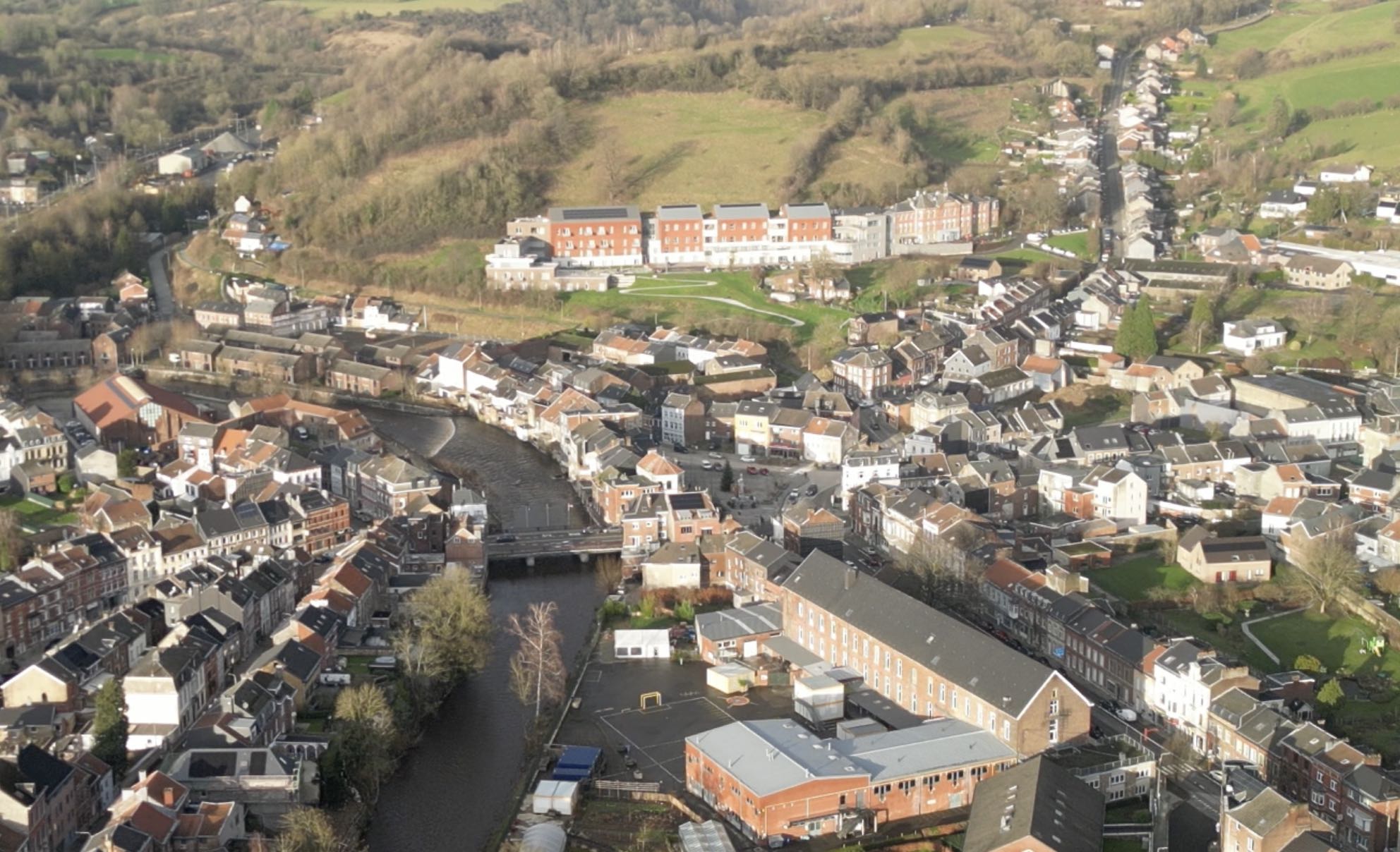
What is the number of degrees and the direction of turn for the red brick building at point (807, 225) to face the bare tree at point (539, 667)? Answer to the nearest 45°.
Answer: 0° — it already faces it

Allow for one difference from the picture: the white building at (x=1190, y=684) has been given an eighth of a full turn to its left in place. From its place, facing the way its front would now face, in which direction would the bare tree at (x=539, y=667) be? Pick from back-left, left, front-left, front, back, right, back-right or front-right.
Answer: right

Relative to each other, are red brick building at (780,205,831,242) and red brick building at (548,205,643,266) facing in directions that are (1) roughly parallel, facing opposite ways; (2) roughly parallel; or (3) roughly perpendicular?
roughly parallel

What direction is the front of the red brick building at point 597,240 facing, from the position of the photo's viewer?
facing the viewer

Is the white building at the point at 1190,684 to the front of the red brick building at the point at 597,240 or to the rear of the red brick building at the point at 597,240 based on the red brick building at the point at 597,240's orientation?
to the front

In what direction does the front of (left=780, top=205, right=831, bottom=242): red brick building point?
toward the camera

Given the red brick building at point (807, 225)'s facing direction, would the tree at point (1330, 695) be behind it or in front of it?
in front

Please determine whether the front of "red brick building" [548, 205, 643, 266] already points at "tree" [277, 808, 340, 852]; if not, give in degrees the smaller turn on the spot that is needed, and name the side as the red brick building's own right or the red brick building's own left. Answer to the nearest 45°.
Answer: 0° — it already faces it

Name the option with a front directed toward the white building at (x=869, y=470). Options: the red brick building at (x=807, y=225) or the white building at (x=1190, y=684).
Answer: the red brick building

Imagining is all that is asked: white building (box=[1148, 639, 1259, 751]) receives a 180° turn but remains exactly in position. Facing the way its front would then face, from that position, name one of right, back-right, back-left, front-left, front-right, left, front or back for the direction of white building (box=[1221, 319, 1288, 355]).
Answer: front-left

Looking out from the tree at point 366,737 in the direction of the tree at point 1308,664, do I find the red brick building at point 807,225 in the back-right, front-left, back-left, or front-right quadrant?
front-left

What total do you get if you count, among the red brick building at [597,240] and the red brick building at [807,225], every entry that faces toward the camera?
2

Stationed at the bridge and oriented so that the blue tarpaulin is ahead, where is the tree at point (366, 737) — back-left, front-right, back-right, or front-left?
front-right

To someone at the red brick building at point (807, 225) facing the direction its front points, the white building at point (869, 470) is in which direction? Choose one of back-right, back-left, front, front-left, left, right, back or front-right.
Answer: front

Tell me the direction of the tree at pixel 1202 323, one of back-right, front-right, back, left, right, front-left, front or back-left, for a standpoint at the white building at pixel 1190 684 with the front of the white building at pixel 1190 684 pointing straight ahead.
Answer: back-right
